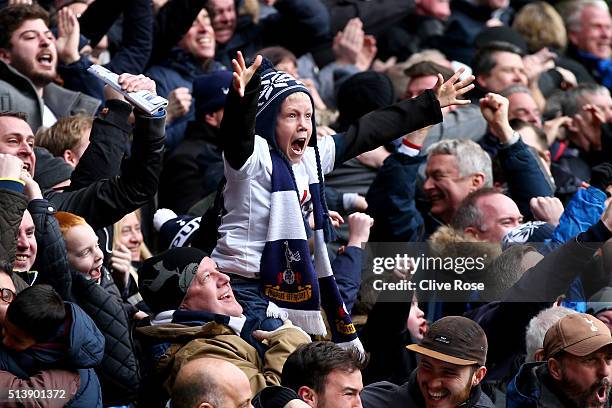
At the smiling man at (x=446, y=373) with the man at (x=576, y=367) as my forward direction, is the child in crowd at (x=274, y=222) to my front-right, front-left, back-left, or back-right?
back-left

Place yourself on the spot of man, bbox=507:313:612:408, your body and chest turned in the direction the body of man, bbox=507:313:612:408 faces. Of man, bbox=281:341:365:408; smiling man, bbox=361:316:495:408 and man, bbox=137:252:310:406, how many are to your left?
0

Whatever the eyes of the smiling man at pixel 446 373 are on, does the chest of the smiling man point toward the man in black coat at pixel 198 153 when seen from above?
no

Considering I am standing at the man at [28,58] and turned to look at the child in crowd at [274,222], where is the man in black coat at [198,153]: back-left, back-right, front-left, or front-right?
front-left

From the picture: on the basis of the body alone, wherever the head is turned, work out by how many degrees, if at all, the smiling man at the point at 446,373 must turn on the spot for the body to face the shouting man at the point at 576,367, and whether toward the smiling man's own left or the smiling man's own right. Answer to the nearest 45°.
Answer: approximately 135° to the smiling man's own left

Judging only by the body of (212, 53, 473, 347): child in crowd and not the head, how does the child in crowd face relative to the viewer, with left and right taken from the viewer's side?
facing the viewer and to the right of the viewer

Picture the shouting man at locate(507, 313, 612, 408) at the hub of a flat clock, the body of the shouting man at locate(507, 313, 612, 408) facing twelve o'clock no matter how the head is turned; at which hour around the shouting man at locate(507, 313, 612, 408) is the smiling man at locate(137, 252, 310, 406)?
the smiling man at locate(137, 252, 310, 406) is roughly at 4 o'clock from the shouting man at locate(507, 313, 612, 408).
